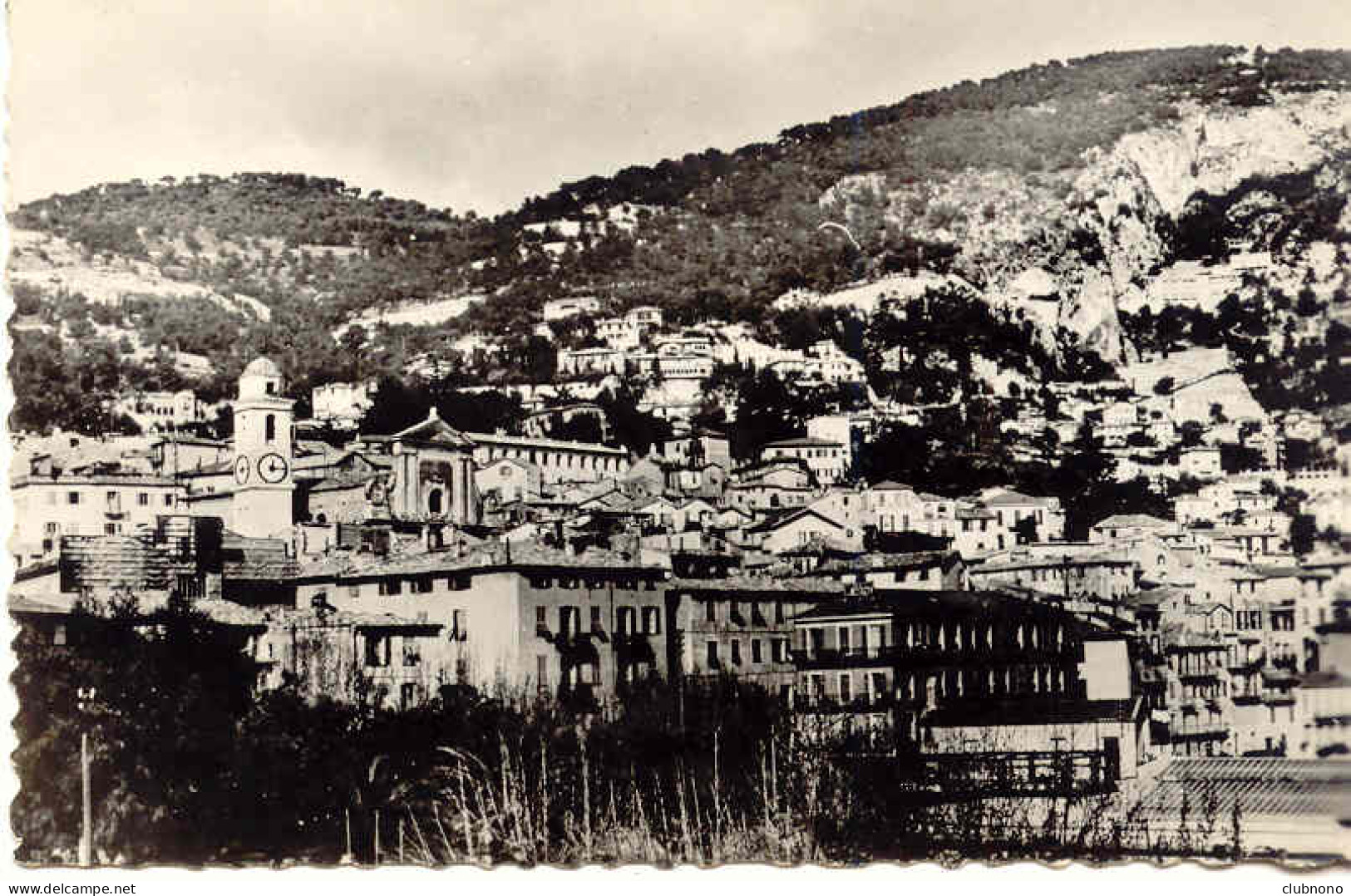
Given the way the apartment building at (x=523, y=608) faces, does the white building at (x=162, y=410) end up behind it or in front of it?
behind

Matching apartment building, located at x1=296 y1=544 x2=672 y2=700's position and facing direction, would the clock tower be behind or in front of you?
behind

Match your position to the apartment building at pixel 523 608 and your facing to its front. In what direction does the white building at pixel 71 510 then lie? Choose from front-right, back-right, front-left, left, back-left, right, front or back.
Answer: back-right

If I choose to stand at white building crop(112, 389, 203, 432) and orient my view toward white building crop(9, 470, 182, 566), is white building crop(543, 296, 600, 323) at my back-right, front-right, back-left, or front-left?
back-left

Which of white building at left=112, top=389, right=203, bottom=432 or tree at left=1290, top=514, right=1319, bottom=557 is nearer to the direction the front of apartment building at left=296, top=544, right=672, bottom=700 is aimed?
the tree

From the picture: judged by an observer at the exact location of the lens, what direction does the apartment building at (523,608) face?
facing the viewer and to the right of the viewer
